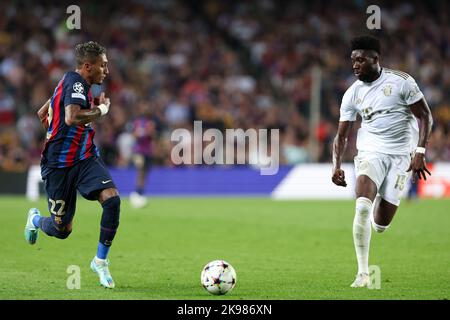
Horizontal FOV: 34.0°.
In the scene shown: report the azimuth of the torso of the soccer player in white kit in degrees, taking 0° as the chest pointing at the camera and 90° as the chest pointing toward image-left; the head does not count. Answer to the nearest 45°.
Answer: approximately 45°

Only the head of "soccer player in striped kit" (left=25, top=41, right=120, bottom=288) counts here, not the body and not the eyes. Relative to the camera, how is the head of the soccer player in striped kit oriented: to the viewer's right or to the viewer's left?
to the viewer's right

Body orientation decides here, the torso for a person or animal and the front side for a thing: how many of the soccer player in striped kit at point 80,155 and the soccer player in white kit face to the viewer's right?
1

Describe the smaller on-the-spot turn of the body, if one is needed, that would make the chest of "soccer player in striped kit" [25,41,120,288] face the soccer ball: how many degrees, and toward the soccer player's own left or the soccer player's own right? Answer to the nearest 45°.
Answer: approximately 45° to the soccer player's own right

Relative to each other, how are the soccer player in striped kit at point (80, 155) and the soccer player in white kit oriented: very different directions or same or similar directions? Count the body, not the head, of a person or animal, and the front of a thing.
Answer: very different directions

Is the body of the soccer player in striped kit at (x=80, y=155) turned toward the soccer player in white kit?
yes

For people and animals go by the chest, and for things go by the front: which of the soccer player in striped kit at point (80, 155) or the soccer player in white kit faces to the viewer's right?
the soccer player in striped kit

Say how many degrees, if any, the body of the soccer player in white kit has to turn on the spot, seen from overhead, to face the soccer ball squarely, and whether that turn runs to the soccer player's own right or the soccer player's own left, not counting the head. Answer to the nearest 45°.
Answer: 0° — they already face it

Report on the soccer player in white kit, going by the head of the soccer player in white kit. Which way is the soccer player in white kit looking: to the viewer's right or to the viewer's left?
to the viewer's left

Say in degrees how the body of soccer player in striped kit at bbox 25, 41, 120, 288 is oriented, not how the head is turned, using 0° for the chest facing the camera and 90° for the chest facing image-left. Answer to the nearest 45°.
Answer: approximately 270°
